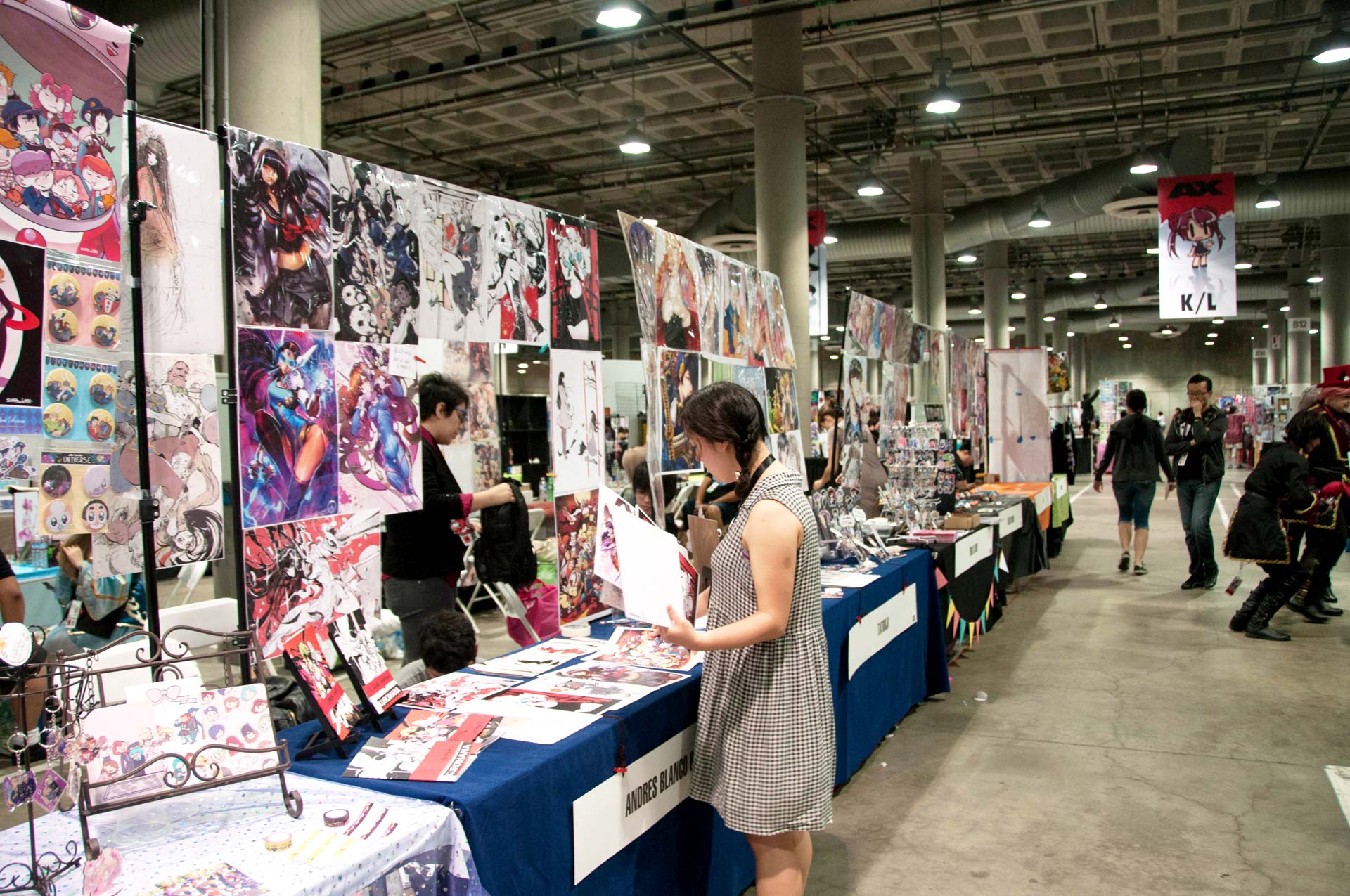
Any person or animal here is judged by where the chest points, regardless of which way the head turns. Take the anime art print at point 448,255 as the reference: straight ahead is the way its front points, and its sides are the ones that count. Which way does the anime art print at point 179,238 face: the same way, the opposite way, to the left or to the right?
the same way

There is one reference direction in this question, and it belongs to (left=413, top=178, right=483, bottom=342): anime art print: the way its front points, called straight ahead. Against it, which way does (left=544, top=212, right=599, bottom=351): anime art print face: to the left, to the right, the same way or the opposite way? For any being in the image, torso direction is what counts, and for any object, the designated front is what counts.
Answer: the same way

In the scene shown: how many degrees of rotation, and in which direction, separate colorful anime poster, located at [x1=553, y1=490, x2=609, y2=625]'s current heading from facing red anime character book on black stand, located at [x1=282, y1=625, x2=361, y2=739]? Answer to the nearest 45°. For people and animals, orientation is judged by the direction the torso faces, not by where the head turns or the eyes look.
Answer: approximately 45° to its right

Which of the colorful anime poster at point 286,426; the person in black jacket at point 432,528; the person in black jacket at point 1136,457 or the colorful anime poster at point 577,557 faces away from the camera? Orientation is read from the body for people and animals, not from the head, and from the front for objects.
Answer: the person in black jacket at point 1136,457

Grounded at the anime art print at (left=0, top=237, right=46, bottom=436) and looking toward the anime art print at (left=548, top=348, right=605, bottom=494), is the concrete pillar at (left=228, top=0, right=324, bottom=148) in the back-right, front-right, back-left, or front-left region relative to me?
front-left

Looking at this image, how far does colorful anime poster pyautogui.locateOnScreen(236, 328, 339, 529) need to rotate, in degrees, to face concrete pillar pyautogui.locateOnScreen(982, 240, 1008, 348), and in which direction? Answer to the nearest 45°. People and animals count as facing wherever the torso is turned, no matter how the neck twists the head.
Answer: approximately 90° to its left

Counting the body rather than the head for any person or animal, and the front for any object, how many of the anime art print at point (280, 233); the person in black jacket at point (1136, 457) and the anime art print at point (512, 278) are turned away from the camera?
1

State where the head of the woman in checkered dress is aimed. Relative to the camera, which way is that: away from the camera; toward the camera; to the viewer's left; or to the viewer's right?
to the viewer's left

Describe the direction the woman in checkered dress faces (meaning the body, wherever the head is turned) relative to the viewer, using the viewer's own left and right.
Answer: facing to the left of the viewer

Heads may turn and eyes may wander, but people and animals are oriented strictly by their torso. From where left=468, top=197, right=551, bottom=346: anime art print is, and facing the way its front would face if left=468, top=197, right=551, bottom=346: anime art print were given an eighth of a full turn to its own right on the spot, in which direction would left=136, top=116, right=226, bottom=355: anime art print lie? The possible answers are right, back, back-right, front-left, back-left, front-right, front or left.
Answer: front-right

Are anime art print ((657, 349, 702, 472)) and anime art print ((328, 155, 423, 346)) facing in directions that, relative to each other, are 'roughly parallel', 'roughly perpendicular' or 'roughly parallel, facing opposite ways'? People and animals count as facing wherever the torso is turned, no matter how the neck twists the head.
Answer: roughly parallel

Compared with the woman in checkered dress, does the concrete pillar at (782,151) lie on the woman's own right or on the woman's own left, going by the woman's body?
on the woman's own right

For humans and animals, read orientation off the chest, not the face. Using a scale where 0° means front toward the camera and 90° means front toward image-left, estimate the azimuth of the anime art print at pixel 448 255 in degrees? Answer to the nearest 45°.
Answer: approximately 315°

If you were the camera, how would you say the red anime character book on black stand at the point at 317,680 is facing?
facing the viewer and to the right of the viewer

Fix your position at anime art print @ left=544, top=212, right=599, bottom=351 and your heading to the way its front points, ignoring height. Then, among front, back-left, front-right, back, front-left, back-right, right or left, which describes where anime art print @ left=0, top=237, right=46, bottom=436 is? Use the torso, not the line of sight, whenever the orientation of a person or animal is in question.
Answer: right

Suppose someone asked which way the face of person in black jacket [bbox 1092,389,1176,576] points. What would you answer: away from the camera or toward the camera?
away from the camera
